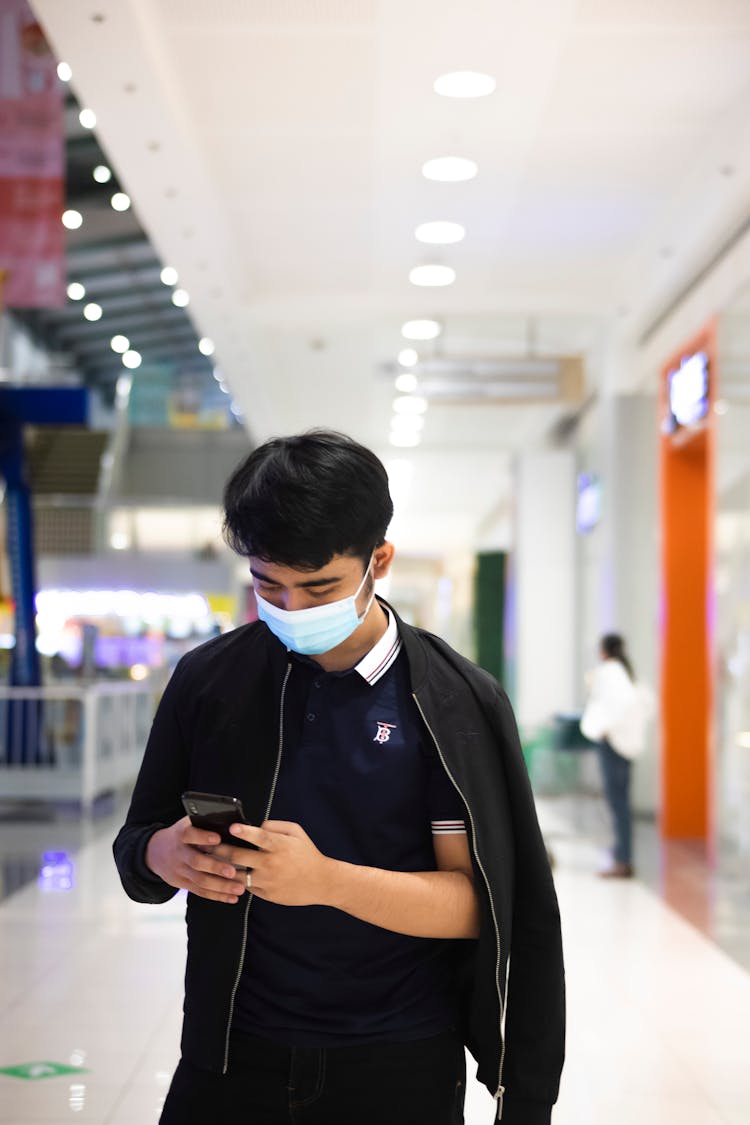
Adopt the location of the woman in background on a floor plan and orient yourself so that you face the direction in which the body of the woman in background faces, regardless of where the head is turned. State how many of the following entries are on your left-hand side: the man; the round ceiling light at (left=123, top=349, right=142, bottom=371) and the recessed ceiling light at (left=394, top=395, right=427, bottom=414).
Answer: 1

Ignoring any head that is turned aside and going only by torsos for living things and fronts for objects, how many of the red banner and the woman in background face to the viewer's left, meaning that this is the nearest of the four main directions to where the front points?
1

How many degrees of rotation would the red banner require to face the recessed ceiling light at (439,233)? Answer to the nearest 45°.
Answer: approximately 90° to its left

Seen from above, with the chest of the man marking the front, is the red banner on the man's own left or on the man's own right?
on the man's own right

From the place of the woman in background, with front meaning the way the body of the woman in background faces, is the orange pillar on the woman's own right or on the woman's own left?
on the woman's own right

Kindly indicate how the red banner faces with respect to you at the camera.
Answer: facing the viewer

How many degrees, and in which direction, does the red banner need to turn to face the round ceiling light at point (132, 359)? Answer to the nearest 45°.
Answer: approximately 180°

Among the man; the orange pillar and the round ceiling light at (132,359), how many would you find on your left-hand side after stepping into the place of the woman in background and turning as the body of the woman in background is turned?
1

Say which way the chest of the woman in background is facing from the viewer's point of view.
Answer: to the viewer's left

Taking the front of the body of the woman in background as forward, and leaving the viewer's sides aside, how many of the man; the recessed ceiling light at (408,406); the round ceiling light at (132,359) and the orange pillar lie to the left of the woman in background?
1

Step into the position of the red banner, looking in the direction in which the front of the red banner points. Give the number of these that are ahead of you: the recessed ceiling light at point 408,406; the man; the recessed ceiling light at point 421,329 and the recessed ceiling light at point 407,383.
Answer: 1

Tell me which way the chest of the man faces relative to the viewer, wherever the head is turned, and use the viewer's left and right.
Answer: facing the viewer and to the left of the viewer

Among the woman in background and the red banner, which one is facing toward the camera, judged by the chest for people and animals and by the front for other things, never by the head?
the red banner

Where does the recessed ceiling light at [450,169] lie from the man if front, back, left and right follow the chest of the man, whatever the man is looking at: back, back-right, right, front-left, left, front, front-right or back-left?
back-right
